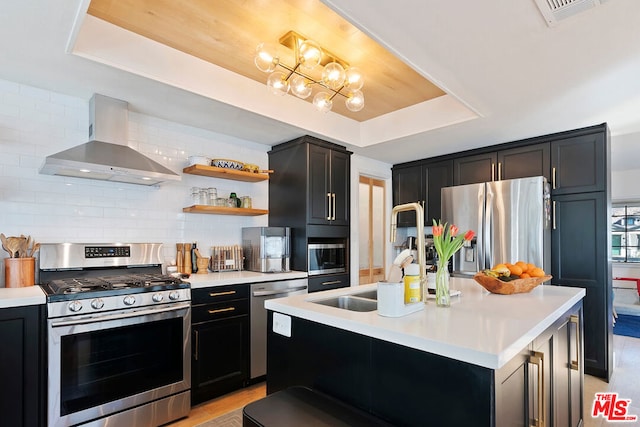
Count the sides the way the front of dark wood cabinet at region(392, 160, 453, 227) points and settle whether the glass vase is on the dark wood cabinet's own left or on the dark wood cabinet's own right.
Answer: on the dark wood cabinet's own left

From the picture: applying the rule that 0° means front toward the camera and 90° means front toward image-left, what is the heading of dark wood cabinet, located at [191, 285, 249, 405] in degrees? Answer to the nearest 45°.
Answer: approximately 315°

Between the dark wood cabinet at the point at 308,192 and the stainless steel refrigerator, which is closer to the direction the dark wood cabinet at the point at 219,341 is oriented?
the stainless steel refrigerator

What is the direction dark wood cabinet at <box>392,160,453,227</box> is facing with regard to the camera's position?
facing the viewer and to the left of the viewer

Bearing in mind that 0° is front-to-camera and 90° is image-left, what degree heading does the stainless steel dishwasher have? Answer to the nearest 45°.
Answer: approximately 315°

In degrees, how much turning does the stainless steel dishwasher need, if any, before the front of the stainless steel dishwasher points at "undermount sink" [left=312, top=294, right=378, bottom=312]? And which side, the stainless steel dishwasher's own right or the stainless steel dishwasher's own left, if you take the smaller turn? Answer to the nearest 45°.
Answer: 0° — it already faces it

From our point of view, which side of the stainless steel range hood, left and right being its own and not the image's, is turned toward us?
front

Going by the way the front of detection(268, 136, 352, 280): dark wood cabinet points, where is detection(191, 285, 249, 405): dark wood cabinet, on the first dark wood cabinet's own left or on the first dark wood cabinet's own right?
on the first dark wood cabinet's own right

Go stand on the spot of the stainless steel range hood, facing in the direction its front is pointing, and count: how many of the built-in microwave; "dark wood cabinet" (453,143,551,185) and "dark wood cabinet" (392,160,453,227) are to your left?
3

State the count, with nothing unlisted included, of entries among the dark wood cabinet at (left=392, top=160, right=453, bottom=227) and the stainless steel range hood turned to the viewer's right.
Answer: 0

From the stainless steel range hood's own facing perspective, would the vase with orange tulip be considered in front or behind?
in front

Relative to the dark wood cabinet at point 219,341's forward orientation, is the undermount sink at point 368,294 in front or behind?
in front

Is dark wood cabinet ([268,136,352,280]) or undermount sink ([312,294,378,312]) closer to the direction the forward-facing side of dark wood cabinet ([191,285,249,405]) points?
the undermount sink
